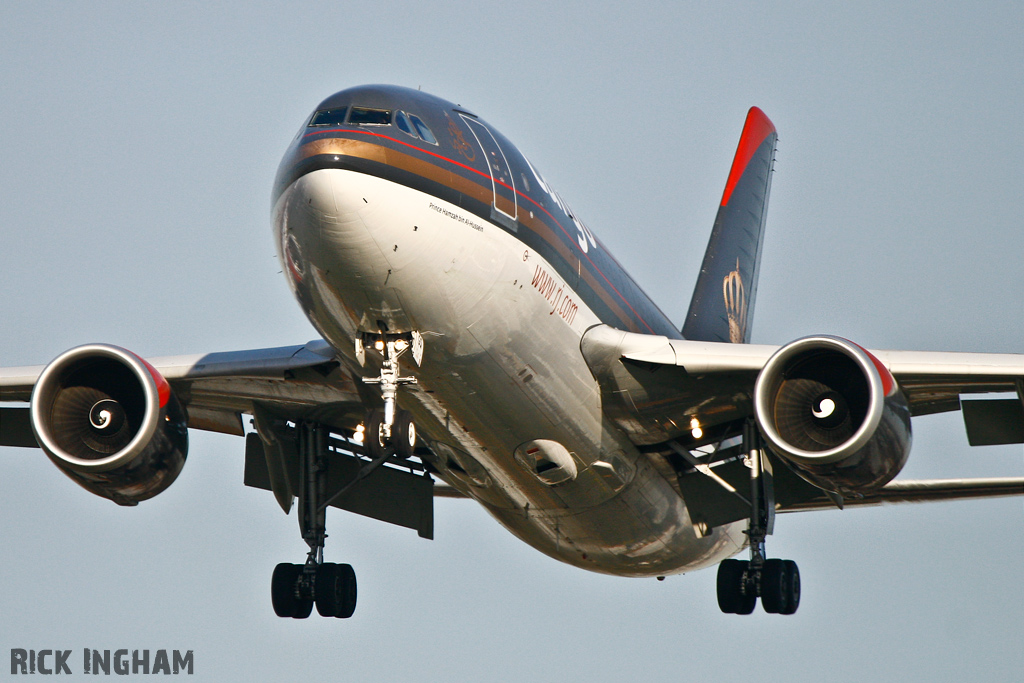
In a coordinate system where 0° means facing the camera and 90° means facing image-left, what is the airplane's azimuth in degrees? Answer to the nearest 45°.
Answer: approximately 0°
